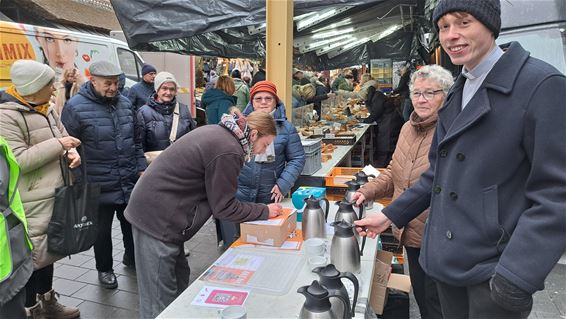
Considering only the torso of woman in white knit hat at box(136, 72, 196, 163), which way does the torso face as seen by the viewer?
toward the camera

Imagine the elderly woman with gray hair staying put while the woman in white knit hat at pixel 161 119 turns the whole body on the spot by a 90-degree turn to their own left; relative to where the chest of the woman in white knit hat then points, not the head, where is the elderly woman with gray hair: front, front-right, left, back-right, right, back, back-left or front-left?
front-right

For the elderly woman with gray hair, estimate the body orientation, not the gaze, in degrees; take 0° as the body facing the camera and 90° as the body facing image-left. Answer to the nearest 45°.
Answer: approximately 45°

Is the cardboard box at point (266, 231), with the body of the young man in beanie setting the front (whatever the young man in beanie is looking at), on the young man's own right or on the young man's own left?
on the young man's own right

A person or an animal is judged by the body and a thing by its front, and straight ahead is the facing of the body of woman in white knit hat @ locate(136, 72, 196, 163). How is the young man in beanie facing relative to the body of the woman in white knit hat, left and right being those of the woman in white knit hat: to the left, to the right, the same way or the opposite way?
to the right

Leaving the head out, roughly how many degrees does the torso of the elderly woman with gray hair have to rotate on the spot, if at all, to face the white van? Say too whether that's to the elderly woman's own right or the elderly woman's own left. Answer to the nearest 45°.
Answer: approximately 90° to the elderly woman's own right

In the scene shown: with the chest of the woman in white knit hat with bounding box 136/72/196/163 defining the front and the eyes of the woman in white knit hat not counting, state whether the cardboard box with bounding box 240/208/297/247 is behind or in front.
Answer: in front

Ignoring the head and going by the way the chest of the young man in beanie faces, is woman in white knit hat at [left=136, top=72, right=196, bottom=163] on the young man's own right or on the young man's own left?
on the young man's own right

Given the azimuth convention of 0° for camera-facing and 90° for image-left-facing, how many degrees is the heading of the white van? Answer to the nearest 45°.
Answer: approximately 225°

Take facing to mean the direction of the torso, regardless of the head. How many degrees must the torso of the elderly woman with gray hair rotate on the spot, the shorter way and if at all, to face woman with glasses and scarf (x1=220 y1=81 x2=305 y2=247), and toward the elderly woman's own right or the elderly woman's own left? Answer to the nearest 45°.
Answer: approximately 90° to the elderly woman's own right

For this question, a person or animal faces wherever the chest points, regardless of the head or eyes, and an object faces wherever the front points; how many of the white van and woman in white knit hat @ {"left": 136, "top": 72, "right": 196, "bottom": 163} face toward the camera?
1

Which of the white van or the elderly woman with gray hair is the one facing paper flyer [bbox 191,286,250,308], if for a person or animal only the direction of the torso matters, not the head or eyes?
the elderly woman with gray hair
